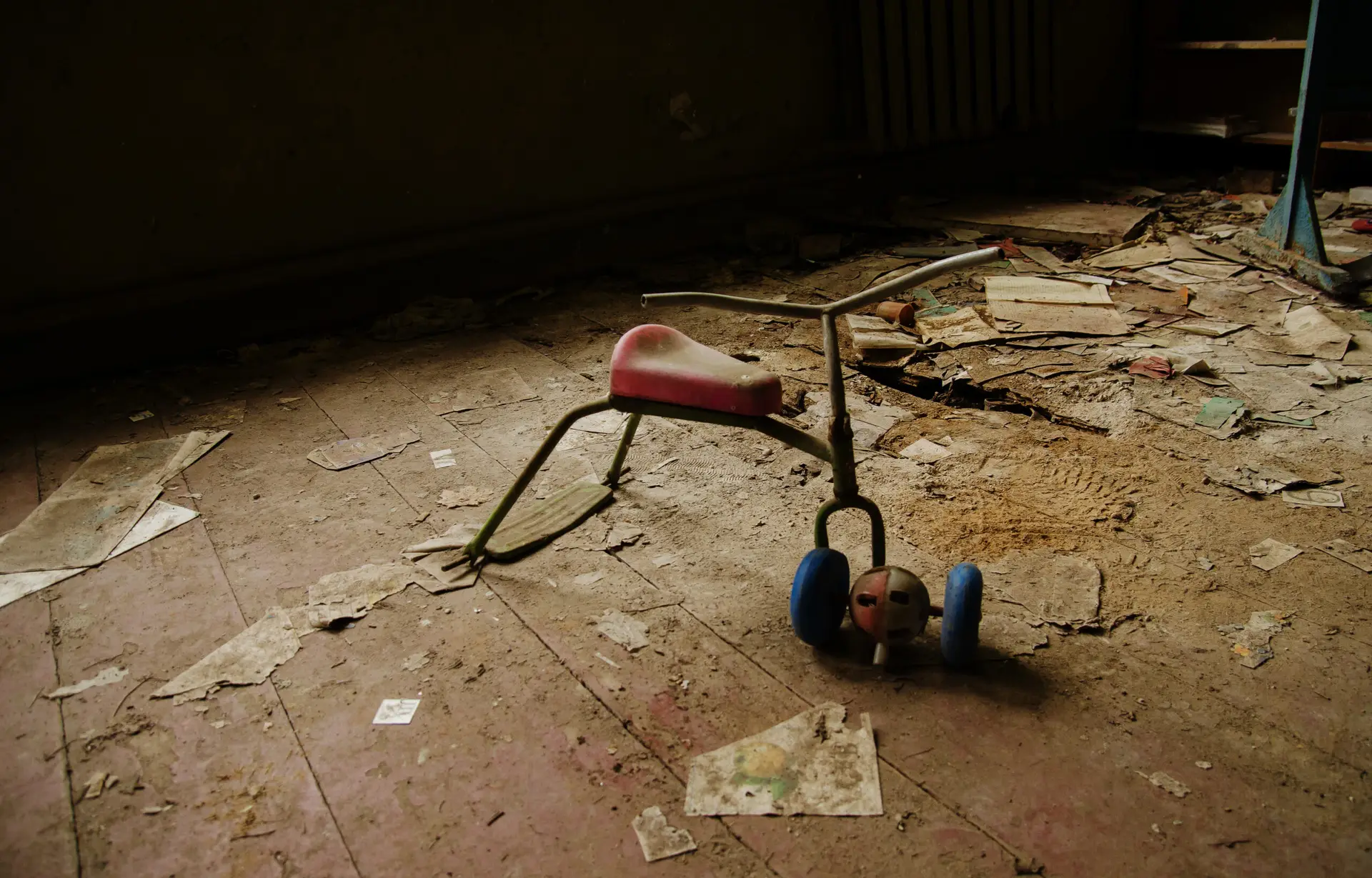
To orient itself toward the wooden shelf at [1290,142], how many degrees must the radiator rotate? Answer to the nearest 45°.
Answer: approximately 45° to its left

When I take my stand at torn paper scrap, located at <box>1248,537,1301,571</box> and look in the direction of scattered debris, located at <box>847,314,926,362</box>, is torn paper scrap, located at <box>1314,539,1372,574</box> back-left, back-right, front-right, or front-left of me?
back-right

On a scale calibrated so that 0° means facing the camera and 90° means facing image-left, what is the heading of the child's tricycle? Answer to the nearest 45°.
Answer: approximately 315°

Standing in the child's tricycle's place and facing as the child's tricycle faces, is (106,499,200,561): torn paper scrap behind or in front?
behind

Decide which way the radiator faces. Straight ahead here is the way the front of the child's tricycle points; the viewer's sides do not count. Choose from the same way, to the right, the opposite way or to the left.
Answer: the same way

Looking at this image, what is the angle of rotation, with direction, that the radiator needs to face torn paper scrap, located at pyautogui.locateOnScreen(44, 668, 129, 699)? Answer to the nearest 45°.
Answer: approximately 45° to its right

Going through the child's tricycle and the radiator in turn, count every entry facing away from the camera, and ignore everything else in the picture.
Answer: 0

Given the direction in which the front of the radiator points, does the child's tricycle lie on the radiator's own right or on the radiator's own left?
on the radiator's own right

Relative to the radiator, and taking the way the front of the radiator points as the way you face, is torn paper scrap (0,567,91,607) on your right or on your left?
on your right

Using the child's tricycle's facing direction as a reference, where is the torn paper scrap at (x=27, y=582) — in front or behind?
behind

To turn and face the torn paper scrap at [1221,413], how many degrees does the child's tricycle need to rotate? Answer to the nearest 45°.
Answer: approximately 90° to its left

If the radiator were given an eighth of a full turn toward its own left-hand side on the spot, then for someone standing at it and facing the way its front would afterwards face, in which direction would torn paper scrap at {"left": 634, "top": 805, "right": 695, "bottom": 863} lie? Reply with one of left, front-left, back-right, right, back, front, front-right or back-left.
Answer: right

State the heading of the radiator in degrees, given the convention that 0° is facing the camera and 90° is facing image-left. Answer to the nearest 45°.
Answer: approximately 315°

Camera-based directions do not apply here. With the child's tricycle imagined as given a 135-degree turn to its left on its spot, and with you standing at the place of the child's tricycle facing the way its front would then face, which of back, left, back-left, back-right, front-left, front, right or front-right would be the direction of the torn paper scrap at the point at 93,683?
left

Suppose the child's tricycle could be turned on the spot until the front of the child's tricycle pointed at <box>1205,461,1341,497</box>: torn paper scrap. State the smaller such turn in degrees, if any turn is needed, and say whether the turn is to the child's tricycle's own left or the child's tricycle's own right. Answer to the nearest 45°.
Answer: approximately 45° to the child's tricycle's own left
